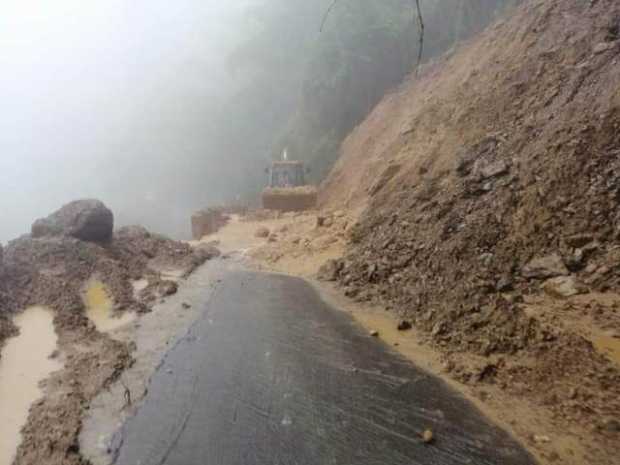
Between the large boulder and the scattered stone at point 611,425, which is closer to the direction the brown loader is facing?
the scattered stone

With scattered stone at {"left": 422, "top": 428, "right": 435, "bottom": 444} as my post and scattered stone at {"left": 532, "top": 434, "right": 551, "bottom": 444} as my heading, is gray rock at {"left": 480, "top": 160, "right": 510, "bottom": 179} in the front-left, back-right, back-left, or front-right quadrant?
front-left

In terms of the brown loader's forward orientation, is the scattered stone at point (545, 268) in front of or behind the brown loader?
in front

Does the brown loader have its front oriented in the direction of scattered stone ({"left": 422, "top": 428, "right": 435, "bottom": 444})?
yes

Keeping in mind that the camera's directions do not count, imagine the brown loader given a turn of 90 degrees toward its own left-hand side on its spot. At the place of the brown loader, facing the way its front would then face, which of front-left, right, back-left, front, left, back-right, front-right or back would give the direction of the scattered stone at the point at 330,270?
right

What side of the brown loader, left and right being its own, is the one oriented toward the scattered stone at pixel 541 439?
front

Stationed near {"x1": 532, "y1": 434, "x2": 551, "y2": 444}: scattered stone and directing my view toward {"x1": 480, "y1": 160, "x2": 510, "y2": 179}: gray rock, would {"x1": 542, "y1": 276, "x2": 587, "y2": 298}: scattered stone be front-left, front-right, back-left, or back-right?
front-right

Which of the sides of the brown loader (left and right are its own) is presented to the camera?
front

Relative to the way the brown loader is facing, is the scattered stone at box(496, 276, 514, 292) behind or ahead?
ahead

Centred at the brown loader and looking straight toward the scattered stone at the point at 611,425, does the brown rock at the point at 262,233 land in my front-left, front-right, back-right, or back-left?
front-right

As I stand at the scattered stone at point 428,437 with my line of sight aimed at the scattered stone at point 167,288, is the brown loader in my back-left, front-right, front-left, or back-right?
front-right
